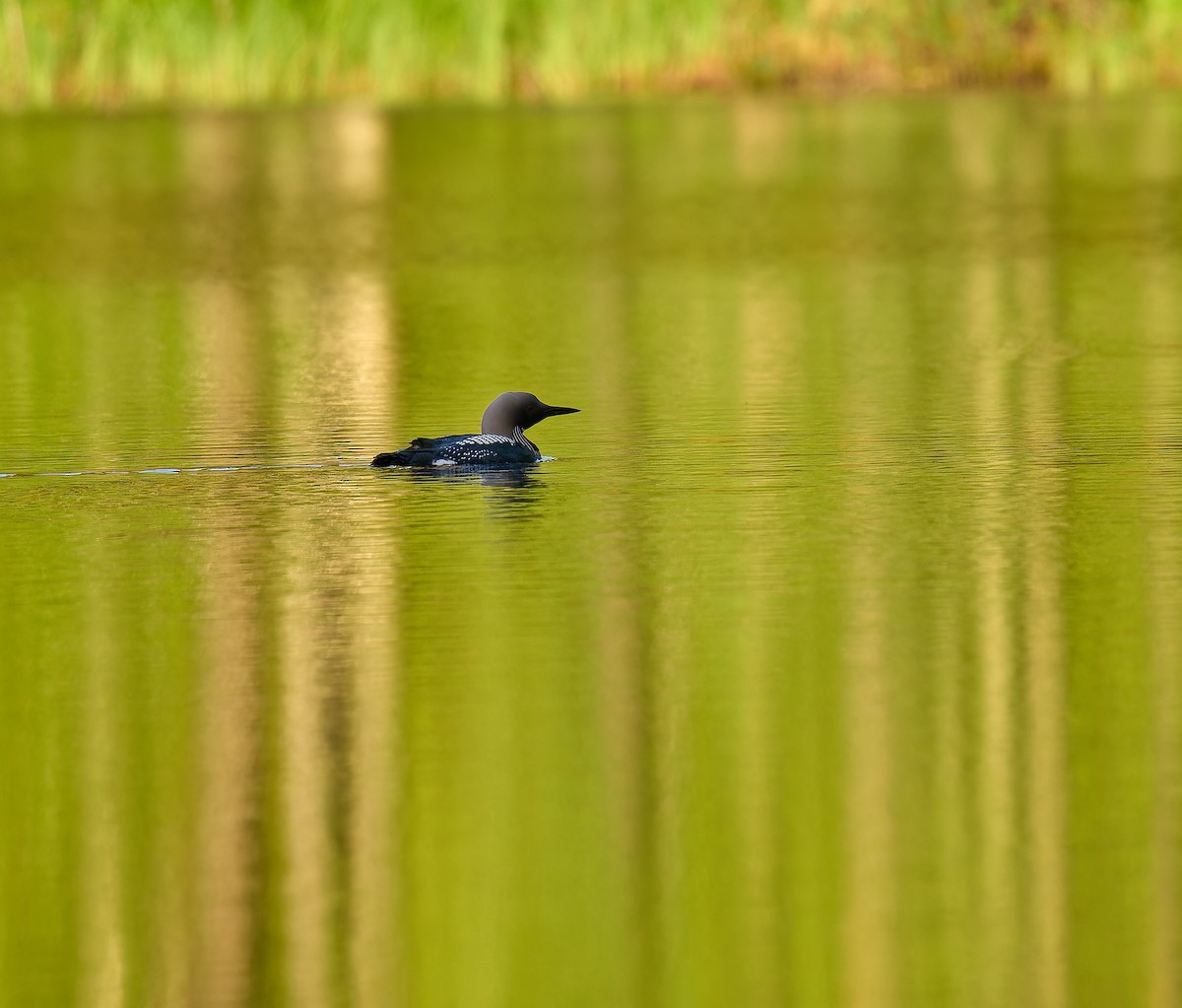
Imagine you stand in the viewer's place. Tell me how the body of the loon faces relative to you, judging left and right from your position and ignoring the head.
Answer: facing to the right of the viewer
